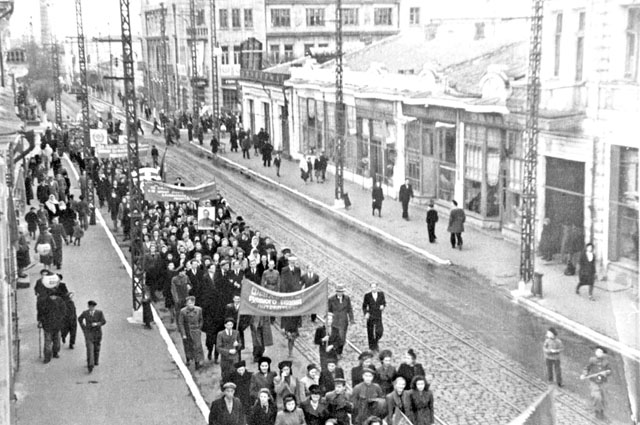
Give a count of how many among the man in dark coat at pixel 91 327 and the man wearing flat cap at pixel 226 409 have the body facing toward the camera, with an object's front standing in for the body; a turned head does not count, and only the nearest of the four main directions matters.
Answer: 2

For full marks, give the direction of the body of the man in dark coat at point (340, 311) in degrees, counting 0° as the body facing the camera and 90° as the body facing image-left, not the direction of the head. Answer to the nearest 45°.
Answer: approximately 0°

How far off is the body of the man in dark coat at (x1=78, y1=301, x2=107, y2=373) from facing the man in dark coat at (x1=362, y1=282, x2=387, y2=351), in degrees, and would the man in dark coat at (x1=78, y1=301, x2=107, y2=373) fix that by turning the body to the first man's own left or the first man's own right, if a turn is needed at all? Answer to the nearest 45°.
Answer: approximately 90° to the first man's own left

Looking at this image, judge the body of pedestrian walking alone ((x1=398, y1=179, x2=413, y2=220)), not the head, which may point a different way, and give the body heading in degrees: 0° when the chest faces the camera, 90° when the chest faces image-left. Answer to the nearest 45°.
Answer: approximately 315°

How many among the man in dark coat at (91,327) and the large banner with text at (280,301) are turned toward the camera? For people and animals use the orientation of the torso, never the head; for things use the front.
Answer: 2

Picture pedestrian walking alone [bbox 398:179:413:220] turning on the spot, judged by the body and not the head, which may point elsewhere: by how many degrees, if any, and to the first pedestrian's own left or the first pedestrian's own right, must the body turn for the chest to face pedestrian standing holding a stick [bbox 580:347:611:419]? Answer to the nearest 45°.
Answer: approximately 45° to the first pedestrian's own right

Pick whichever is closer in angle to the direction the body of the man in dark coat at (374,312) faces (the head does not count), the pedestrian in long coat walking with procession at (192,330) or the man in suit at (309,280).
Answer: the pedestrian in long coat walking with procession
